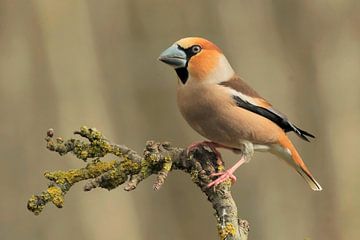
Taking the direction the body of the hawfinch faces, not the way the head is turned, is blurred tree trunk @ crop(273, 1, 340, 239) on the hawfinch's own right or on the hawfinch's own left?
on the hawfinch's own right

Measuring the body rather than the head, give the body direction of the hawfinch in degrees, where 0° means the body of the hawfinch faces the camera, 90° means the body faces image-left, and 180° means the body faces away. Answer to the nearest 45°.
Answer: approximately 90°
